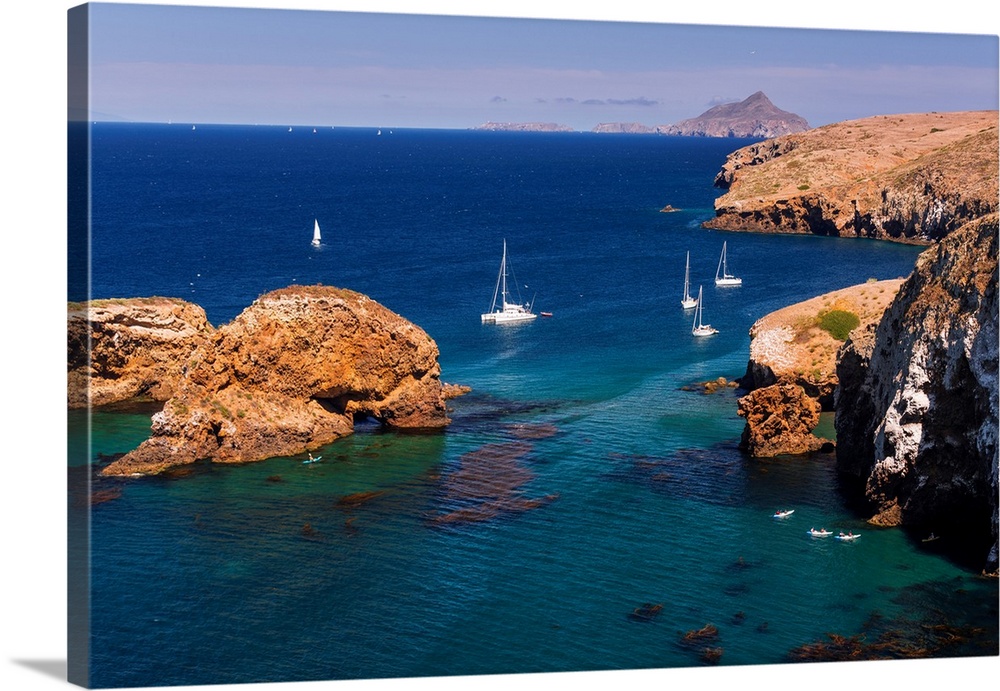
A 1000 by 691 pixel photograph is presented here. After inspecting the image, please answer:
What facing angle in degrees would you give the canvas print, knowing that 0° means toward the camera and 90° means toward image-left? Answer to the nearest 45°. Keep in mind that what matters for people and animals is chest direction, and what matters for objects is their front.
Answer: approximately 315°
